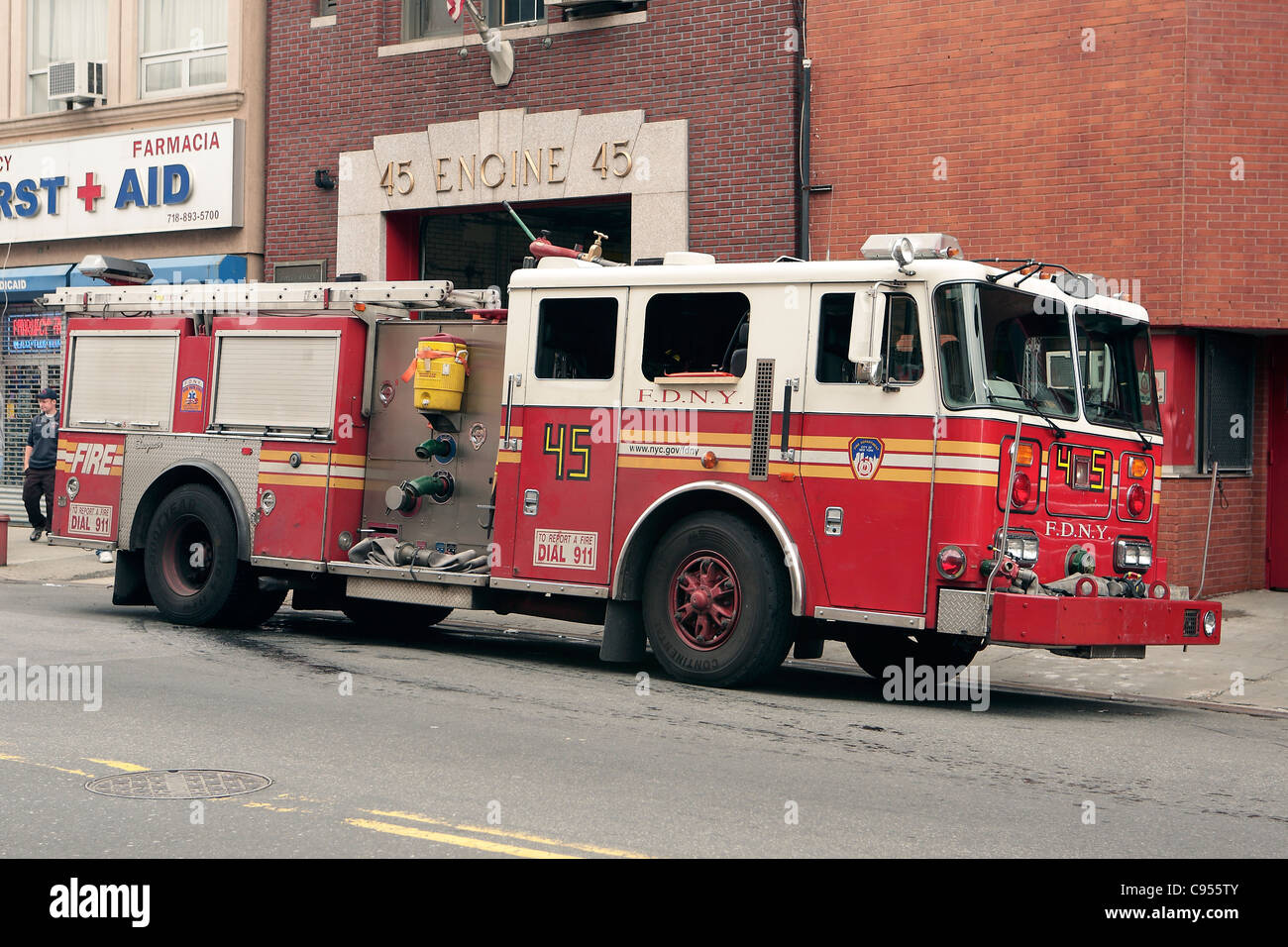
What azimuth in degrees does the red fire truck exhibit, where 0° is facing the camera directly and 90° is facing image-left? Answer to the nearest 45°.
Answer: approximately 315°

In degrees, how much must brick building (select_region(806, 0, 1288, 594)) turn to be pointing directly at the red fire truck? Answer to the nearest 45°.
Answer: approximately 45° to its right

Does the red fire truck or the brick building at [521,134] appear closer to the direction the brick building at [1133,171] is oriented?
the red fire truck

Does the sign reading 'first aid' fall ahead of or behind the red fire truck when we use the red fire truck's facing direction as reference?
behind

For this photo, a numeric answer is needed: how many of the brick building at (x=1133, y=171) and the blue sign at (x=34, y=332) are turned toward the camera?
2

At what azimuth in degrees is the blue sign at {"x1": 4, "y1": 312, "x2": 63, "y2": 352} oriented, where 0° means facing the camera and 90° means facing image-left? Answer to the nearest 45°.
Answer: approximately 0°

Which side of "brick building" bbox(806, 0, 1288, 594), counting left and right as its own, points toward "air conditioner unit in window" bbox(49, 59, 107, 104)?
right

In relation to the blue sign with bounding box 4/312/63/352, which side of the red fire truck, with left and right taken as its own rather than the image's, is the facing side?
back
